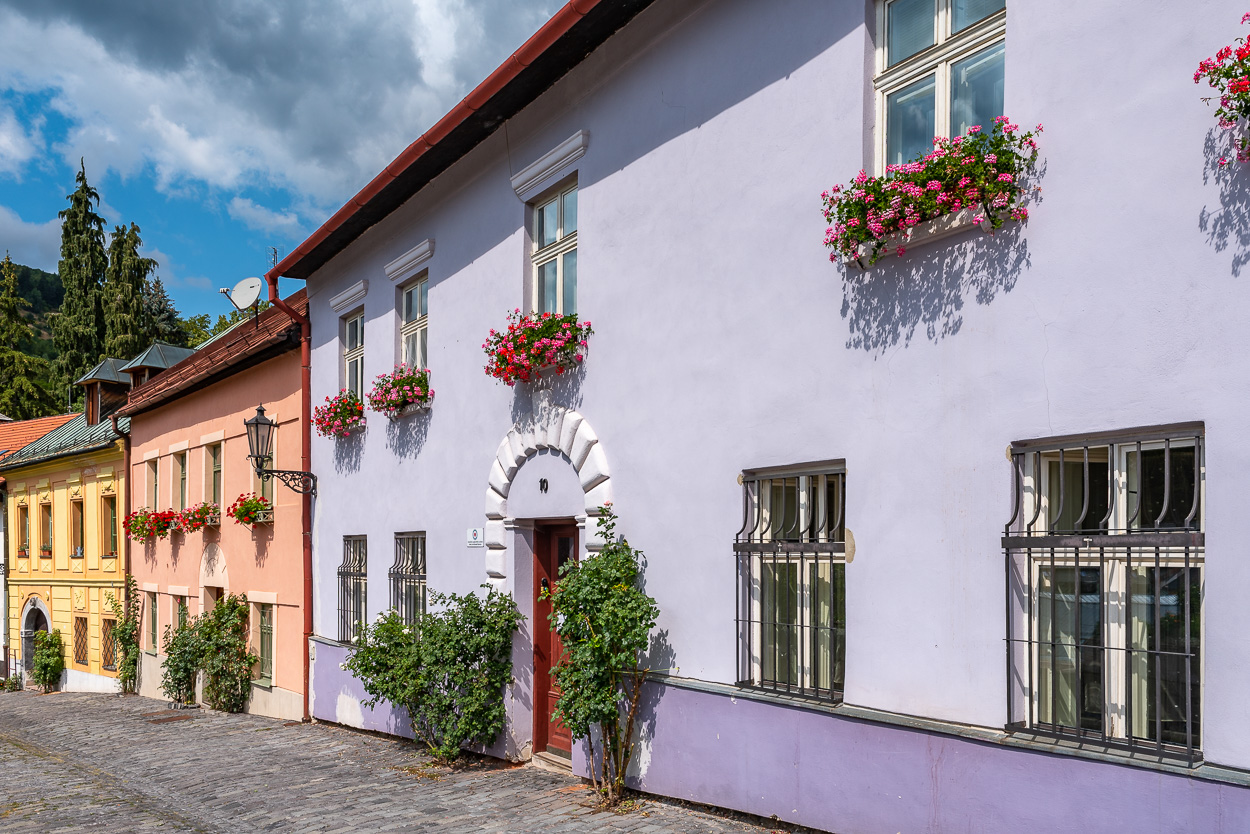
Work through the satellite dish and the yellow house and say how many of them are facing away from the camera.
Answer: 0

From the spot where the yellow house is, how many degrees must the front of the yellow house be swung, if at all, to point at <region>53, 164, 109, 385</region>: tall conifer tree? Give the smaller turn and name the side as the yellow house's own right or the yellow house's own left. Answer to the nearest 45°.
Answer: approximately 135° to the yellow house's own right

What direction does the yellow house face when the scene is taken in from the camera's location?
facing the viewer and to the left of the viewer

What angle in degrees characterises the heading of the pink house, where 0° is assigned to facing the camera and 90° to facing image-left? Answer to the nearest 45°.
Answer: approximately 45°

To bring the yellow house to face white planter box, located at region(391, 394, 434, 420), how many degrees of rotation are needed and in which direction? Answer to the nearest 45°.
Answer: approximately 45° to its left

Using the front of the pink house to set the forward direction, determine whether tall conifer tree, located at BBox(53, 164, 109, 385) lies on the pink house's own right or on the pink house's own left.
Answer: on the pink house's own right

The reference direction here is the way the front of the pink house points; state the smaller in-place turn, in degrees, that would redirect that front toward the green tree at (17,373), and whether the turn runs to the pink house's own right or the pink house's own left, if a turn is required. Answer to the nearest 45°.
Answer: approximately 135° to the pink house's own right

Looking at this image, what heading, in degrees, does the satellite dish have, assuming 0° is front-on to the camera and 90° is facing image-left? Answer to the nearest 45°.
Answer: approximately 45°

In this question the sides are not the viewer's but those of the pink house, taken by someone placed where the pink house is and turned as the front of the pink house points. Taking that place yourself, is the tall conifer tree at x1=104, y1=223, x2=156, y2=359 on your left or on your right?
on your right

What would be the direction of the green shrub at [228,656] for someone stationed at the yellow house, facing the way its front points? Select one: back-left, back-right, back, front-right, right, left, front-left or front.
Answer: front-left
